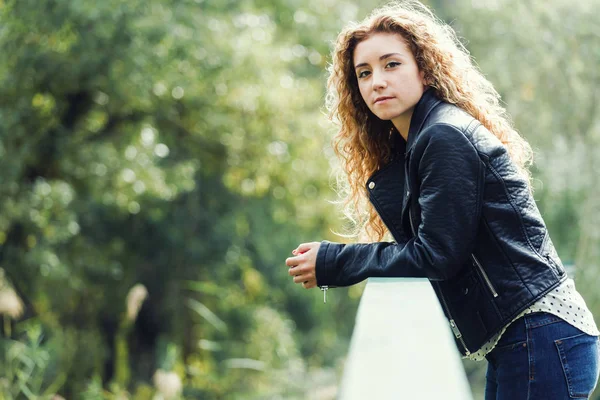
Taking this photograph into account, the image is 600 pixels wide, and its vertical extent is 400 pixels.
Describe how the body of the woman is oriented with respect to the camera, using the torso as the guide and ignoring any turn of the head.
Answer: to the viewer's left
